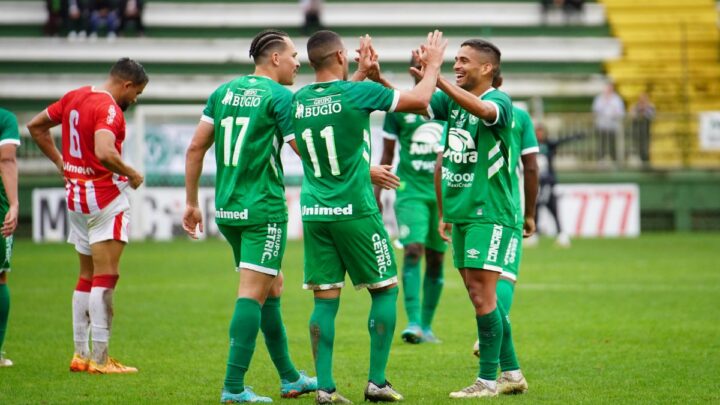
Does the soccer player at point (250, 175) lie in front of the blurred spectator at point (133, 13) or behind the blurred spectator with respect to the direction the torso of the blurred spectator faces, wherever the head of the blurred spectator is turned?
in front

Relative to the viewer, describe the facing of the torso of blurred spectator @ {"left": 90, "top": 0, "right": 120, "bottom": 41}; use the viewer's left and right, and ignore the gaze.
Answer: facing the viewer

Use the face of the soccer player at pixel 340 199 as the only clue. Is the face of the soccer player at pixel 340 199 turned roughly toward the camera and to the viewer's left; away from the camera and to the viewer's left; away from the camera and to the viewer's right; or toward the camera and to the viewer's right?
away from the camera and to the viewer's right

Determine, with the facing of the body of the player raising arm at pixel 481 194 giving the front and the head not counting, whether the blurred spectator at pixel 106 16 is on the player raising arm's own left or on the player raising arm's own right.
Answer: on the player raising arm's own right

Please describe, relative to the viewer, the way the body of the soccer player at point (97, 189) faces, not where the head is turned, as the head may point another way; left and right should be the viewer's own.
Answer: facing away from the viewer and to the right of the viewer

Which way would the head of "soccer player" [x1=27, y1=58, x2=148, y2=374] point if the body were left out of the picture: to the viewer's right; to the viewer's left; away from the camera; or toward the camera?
to the viewer's right

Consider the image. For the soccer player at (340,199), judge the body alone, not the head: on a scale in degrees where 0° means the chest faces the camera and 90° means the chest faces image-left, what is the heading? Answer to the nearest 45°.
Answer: approximately 225°

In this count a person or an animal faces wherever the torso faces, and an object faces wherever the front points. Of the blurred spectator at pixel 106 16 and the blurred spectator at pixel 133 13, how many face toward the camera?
2

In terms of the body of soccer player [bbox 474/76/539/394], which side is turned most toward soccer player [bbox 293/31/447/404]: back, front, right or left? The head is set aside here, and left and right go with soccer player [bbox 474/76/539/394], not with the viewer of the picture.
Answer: front

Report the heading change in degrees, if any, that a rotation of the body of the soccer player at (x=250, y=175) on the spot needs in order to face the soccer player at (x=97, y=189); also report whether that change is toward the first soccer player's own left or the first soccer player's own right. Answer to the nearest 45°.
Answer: approximately 90° to the first soccer player's own left

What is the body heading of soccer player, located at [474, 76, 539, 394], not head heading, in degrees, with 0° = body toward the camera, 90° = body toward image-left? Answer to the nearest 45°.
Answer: approximately 45°

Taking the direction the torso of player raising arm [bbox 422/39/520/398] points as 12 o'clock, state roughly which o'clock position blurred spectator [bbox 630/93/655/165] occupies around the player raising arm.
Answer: The blurred spectator is roughly at 5 o'clock from the player raising arm.

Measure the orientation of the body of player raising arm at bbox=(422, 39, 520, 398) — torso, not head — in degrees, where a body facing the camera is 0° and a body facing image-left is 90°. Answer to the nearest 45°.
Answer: approximately 45°

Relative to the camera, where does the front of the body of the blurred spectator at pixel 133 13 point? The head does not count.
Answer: toward the camera

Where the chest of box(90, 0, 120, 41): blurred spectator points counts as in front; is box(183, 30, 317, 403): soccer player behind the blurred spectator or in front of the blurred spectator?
in front
